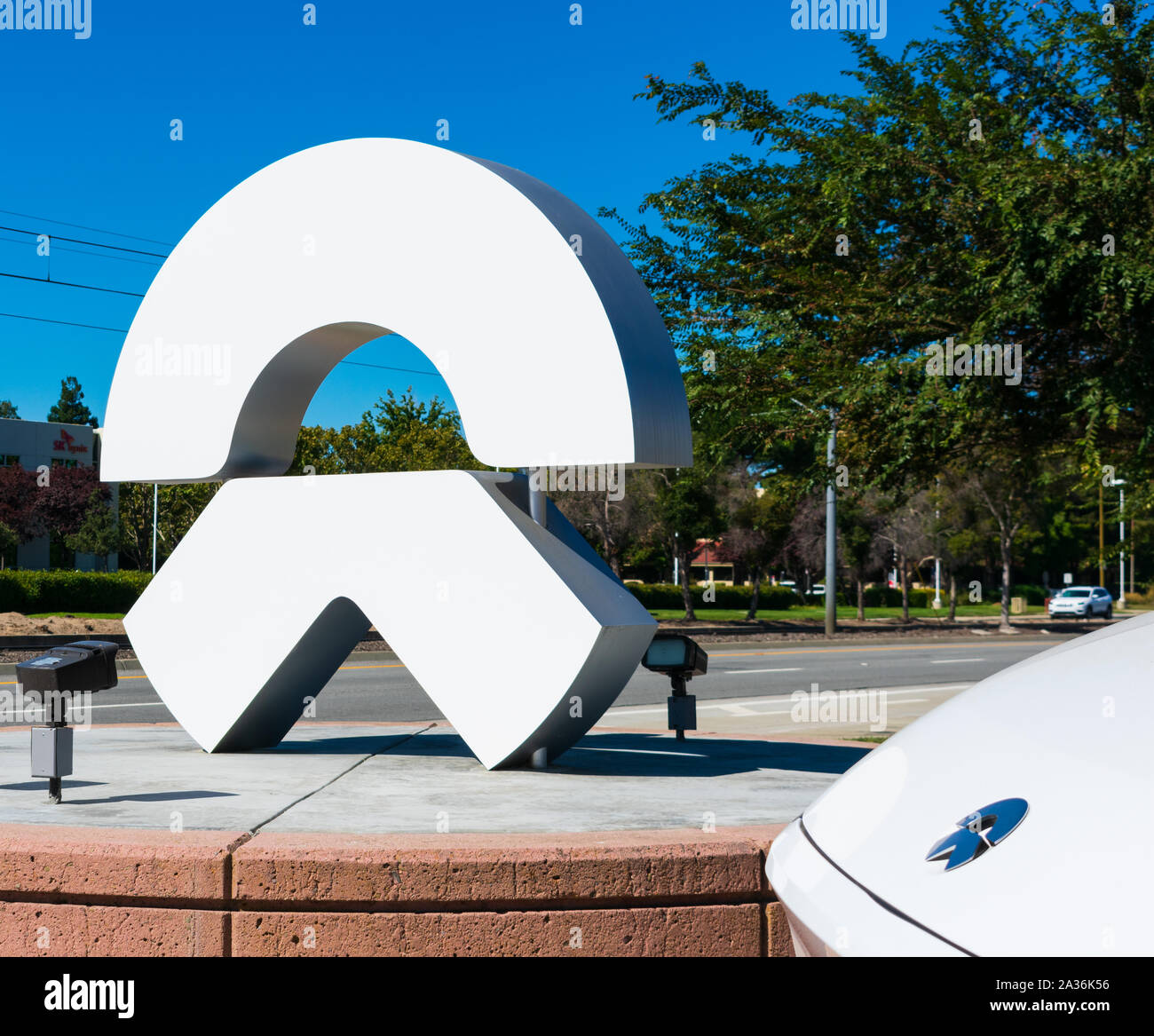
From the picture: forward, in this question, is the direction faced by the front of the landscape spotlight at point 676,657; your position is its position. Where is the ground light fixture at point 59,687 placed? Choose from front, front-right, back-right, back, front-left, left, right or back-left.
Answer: front

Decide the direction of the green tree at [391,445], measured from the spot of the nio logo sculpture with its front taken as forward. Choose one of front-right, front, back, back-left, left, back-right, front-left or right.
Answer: back-right

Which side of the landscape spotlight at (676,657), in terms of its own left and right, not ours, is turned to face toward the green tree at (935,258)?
back

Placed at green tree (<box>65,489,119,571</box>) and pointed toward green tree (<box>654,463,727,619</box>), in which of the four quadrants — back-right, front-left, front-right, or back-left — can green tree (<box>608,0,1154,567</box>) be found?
front-right

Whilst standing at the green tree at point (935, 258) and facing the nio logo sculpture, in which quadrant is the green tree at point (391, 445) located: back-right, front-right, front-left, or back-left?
back-right

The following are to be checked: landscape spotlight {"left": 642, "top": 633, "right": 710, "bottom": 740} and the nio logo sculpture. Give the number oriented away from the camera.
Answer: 0

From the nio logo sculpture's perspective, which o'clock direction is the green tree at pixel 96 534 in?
The green tree is roughly at 4 o'clock from the nio logo sculpture.

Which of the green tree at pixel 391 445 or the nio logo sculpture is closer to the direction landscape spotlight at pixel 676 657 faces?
the nio logo sculpture

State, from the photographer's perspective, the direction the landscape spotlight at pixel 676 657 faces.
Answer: facing the viewer and to the left of the viewer

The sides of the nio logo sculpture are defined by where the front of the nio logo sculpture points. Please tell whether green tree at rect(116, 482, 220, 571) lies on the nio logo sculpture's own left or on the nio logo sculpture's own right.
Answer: on the nio logo sculpture's own right
